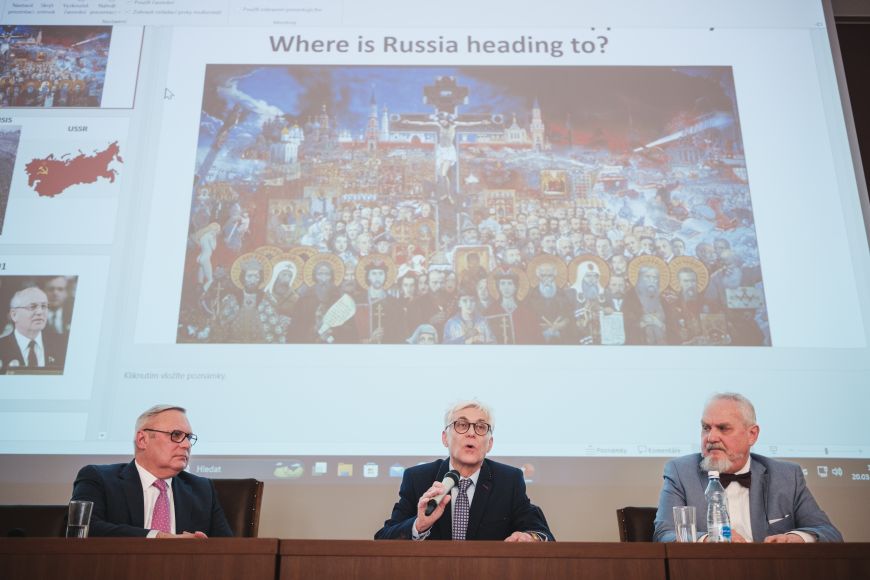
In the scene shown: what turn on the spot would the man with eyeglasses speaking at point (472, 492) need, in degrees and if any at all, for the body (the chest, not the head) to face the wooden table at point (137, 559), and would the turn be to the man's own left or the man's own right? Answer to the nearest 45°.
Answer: approximately 45° to the man's own right

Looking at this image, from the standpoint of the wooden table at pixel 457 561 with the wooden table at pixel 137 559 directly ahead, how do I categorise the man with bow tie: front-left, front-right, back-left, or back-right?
back-right

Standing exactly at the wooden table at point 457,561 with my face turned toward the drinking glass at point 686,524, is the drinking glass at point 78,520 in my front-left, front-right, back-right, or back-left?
back-left

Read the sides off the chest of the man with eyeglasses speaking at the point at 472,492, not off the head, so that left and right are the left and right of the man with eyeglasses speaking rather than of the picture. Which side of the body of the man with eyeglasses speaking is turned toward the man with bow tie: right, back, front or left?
left

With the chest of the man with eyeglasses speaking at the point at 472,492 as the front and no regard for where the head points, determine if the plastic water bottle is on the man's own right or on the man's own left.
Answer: on the man's own left

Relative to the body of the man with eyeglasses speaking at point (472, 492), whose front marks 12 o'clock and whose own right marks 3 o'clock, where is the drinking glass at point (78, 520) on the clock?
The drinking glass is roughly at 2 o'clock from the man with eyeglasses speaking.

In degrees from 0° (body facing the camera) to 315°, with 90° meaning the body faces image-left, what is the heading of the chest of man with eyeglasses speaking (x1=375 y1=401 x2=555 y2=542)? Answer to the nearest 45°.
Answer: approximately 0°

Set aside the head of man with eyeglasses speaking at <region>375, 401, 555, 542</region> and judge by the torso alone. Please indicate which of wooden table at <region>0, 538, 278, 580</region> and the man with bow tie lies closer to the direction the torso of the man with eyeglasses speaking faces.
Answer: the wooden table

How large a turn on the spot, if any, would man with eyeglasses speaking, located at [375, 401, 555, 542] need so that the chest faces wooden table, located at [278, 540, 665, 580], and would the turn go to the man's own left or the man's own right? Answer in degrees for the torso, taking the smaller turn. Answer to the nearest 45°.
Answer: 0° — they already face it

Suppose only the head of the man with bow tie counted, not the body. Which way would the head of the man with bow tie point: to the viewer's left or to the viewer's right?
to the viewer's left
